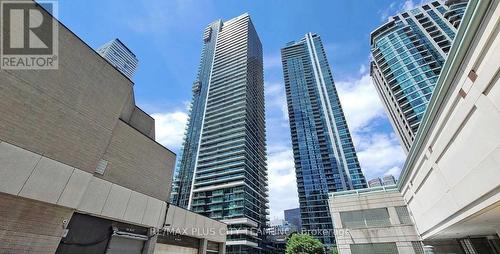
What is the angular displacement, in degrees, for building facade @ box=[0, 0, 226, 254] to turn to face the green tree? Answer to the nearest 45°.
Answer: approximately 45° to its left

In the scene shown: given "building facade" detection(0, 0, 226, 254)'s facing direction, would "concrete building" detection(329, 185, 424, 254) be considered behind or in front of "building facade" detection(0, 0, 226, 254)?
in front

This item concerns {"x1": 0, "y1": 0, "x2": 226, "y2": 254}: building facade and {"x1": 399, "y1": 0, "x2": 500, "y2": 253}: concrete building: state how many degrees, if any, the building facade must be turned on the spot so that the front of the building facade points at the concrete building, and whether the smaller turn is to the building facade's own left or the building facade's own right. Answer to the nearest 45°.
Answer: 0° — it already faces it

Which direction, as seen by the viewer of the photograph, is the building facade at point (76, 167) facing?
facing the viewer and to the right of the viewer

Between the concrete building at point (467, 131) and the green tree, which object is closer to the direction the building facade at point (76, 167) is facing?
the concrete building
